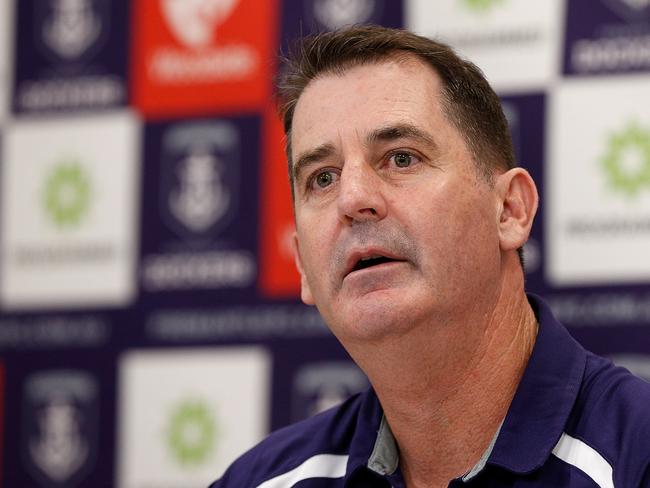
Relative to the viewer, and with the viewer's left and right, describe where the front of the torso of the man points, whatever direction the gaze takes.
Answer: facing the viewer and to the left of the viewer

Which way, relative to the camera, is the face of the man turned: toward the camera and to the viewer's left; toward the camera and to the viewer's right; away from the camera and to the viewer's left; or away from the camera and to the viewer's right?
toward the camera and to the viewer's left
